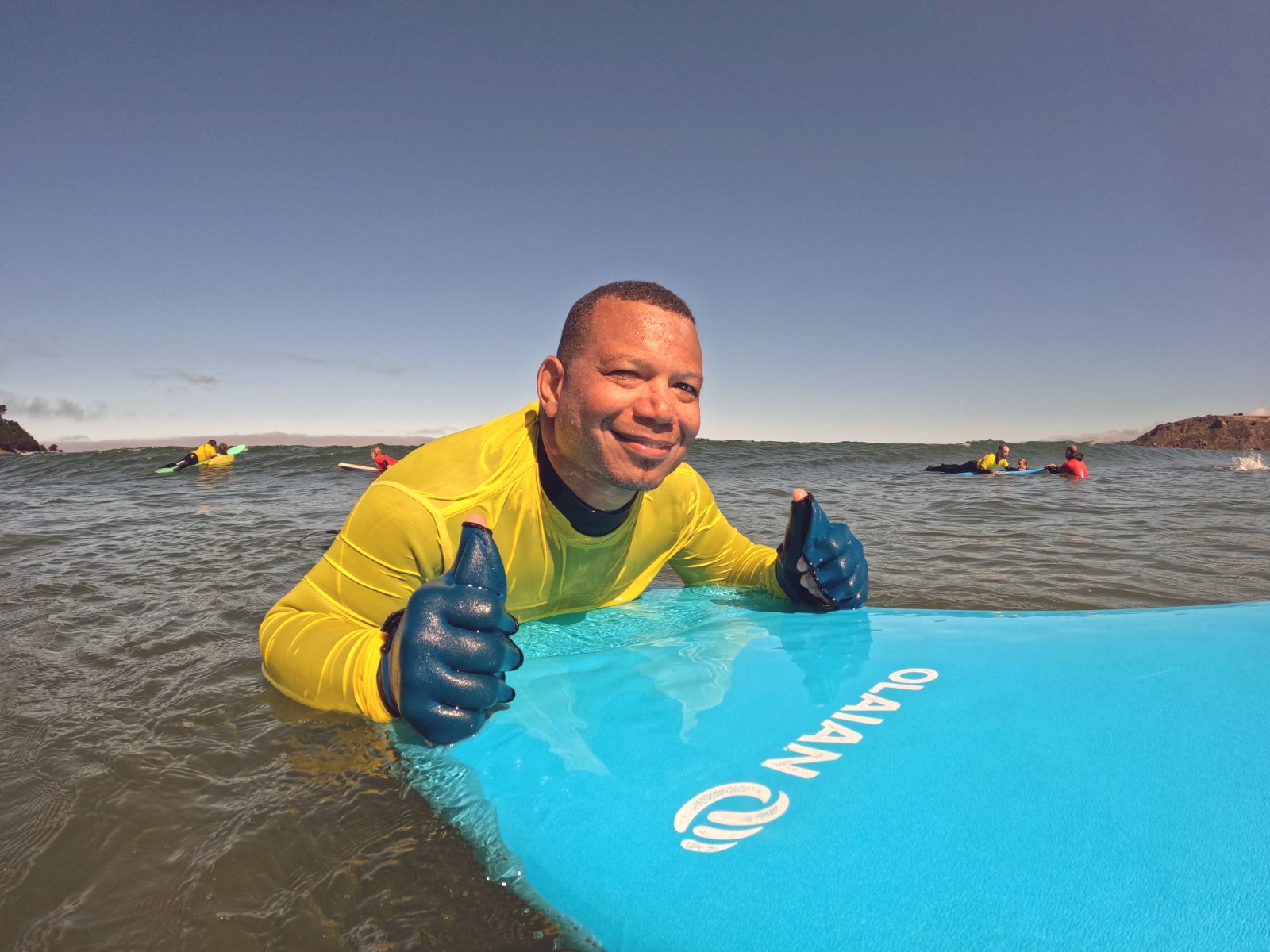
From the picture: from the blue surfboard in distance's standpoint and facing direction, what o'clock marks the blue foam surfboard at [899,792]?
The blue foam surfboard is roughly at 3 o'clock from the blue surfboard in distance.

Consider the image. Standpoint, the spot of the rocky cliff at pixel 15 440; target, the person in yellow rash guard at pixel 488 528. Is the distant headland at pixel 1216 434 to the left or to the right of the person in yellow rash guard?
left

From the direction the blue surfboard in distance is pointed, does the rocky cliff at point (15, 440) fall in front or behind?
behind

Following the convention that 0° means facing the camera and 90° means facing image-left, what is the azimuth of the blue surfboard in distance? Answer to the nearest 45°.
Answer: approximately 270°

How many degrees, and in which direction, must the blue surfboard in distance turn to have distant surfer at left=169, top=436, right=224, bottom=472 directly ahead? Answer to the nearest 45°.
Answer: approximately 180°

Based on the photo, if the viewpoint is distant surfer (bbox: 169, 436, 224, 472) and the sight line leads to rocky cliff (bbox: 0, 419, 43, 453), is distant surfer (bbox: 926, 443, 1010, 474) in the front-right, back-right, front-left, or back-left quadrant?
back-right

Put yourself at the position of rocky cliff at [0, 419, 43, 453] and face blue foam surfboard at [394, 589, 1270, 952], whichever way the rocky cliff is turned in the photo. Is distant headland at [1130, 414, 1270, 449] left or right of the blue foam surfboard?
left

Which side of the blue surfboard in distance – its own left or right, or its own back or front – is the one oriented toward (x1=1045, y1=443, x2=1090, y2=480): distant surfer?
front

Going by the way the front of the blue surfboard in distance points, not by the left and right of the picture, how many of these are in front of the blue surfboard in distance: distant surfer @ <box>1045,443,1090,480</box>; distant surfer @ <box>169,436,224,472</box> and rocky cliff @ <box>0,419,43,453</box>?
1

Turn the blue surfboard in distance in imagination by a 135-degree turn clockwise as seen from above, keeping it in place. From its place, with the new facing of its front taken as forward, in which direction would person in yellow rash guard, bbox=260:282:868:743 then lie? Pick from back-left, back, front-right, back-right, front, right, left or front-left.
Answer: front-left
